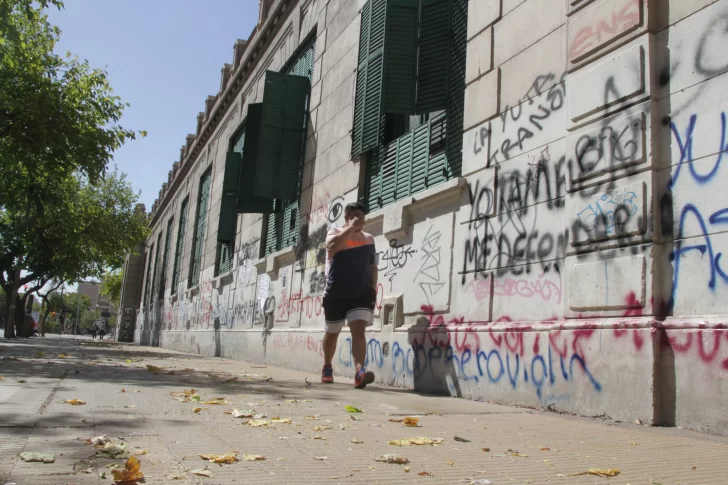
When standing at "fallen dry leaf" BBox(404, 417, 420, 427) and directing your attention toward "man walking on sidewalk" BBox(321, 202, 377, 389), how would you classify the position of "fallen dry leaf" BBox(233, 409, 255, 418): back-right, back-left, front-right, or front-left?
front-left

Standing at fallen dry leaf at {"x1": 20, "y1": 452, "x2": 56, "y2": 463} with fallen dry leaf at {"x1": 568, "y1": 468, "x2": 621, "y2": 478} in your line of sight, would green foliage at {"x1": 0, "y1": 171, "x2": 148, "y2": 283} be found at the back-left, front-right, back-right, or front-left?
back-left

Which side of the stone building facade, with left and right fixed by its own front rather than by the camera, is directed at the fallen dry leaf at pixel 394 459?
front

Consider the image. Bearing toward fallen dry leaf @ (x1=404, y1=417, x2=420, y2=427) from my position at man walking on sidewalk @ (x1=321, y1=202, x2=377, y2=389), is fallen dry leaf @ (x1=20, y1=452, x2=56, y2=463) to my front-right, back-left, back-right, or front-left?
front-right

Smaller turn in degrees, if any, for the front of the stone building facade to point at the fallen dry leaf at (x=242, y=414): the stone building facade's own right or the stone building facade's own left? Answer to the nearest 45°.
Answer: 0° — it already faces it

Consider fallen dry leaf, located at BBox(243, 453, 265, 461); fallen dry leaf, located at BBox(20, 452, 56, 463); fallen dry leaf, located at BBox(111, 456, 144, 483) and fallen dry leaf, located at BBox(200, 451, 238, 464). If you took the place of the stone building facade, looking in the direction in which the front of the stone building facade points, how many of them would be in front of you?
4

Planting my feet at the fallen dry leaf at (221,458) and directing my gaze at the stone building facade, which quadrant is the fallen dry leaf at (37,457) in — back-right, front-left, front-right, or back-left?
back-left

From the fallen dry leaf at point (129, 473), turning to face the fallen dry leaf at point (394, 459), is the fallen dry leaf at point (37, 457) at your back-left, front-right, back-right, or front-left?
back-left

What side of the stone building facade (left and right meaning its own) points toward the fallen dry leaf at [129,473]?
front

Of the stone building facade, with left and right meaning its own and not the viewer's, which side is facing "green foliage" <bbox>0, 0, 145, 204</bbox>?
right

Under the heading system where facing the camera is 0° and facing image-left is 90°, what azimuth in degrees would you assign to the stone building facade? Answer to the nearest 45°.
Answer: approximately 45°

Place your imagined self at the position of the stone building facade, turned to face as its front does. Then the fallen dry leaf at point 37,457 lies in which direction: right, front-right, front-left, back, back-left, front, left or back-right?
front

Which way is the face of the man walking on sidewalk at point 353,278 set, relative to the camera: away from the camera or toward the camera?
toward the camera
